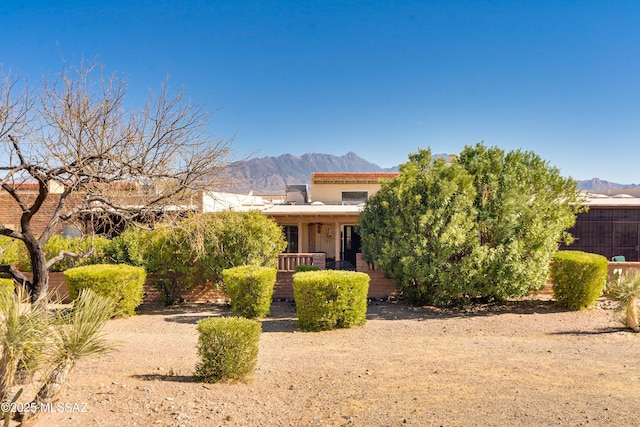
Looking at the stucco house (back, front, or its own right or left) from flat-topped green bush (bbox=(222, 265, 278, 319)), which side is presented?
front

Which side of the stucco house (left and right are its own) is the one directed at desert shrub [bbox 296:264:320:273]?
front

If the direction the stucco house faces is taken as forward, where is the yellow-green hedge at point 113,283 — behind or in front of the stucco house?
in front

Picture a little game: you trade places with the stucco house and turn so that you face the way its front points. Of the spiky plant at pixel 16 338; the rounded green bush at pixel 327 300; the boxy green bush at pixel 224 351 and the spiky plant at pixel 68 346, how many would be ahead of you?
4

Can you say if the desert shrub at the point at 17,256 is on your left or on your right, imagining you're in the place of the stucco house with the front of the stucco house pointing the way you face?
on your right

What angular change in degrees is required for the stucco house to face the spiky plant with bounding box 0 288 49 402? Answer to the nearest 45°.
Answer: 0° — it already faces it

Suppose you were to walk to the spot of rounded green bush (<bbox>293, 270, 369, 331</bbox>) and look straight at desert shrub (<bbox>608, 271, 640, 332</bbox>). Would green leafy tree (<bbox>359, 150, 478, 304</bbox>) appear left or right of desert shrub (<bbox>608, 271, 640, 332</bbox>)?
left

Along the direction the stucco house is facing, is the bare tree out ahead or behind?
ahead

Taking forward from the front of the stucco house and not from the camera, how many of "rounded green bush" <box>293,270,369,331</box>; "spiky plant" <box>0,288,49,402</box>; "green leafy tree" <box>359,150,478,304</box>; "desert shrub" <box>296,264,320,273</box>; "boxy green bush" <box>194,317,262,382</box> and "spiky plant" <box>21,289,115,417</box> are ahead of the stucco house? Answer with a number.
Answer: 6

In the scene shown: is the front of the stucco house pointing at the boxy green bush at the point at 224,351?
yes

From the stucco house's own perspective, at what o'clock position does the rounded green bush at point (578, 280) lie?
The rounded green bush is roughly at 11 o'clock from the stucco house.

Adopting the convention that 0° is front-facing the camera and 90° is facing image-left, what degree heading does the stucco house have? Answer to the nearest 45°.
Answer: approximately 0°
